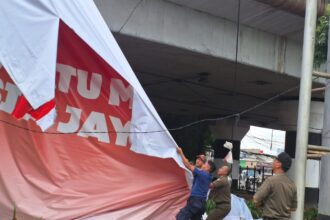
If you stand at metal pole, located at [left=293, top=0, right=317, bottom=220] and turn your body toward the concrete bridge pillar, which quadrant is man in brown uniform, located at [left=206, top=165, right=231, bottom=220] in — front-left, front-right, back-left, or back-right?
front-left

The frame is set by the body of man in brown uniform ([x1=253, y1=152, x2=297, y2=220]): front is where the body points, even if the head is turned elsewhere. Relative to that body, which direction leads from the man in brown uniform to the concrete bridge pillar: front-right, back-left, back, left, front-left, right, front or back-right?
front-right

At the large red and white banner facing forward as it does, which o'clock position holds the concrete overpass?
The concrete overpass is roughly at 7 o'clock from the large red and white banner.

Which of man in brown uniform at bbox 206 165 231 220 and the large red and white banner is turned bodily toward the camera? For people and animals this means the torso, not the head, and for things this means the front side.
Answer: the large red and white banner

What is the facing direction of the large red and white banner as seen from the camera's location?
facing the viewer

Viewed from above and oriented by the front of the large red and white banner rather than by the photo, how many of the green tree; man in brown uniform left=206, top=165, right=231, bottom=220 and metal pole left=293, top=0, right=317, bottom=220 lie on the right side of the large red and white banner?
0

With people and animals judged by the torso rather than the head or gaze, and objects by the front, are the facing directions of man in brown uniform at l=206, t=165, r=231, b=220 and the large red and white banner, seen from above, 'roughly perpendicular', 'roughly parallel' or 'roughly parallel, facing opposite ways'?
roughly perpendicular

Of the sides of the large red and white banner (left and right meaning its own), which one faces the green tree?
left

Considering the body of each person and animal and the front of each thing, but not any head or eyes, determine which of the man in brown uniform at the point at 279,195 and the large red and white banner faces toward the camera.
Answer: the large red and white banner

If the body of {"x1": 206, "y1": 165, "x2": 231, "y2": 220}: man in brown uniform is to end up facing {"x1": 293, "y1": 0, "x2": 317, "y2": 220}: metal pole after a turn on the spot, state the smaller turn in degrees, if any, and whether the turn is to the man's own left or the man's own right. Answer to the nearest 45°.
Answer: approximately 90° to the man's own left

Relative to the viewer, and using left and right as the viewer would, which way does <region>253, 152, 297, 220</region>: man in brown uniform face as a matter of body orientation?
facing away from the viewer and to the left of the viewer

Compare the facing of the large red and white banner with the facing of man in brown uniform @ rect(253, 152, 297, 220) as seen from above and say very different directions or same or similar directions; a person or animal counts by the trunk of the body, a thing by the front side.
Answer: very different directions

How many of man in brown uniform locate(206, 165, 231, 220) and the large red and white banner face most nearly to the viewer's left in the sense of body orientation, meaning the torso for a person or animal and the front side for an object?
1

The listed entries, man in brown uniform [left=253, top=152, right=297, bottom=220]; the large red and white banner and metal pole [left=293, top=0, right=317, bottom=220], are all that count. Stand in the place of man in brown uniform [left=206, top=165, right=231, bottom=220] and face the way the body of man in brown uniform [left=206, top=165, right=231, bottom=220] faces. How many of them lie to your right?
0

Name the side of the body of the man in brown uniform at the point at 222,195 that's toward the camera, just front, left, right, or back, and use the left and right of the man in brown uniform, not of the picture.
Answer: left

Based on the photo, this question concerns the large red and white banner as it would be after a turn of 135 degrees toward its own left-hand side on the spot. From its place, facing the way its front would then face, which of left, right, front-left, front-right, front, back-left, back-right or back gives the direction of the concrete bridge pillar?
front

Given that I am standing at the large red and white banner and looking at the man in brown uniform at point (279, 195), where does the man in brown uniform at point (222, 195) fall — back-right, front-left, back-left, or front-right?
front-left
